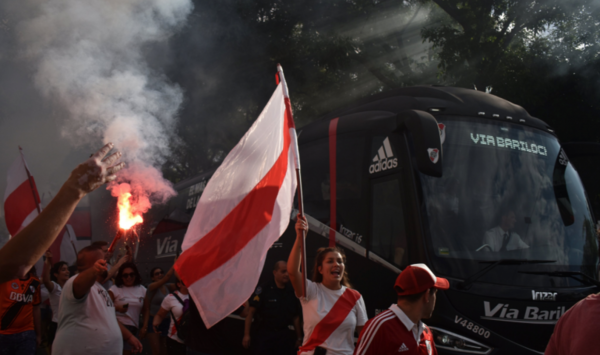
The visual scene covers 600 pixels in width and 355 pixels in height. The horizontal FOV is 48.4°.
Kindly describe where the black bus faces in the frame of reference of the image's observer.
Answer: facing the viewer and to the right of the viewer

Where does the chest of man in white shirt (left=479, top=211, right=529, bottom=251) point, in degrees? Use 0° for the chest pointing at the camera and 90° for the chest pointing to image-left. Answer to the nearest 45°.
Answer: approximately 315°

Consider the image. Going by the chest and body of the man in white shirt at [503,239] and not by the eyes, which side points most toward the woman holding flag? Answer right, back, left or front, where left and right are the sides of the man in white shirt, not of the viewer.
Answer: right

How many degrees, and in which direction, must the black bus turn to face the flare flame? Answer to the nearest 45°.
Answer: approximately 135° to its right

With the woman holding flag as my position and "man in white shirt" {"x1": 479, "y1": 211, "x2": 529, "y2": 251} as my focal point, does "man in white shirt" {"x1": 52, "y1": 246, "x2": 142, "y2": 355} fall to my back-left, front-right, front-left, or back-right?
back-left

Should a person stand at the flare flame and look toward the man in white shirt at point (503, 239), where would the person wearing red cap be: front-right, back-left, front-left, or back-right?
front-right

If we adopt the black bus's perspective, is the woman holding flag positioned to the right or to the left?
on its right
